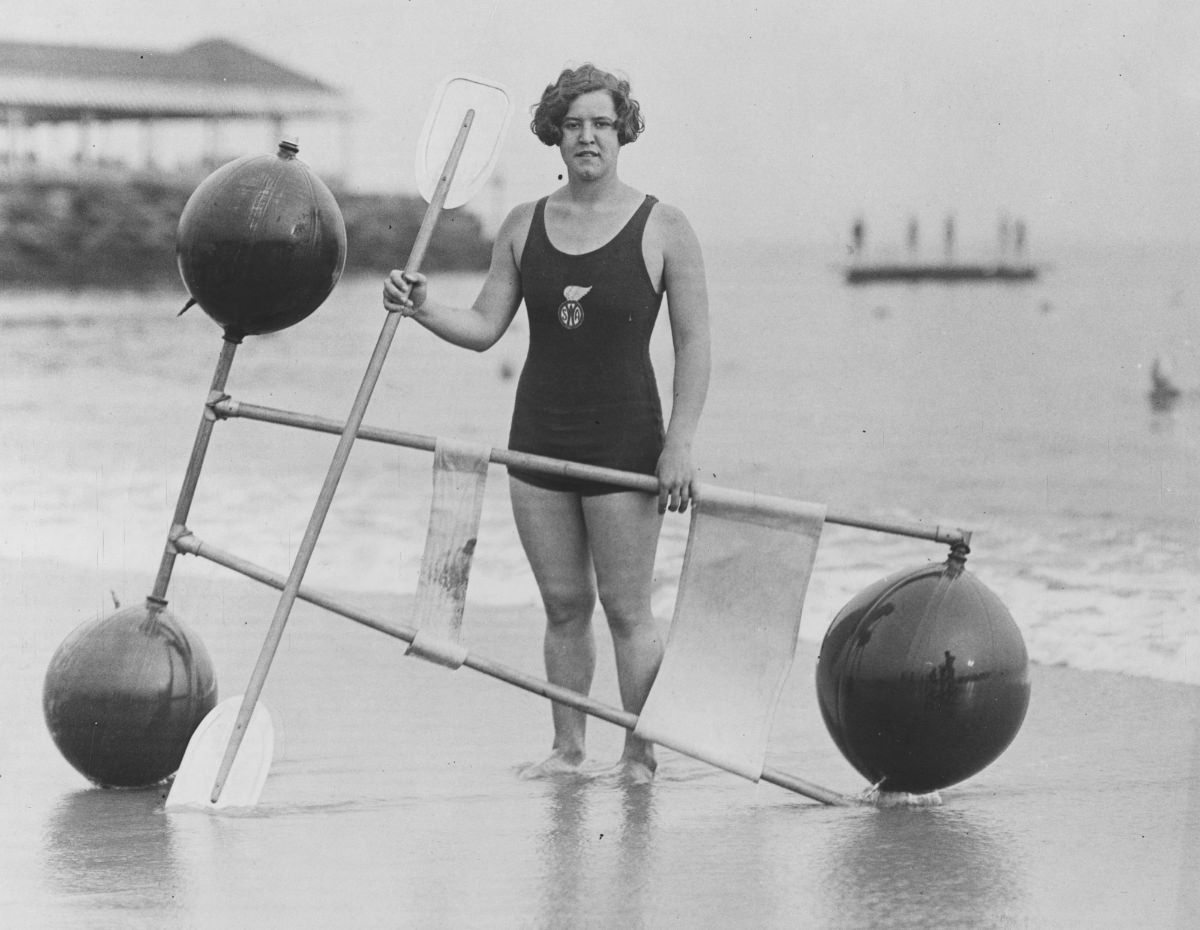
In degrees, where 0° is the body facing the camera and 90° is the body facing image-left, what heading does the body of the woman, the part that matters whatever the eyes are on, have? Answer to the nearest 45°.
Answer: approximately 0°

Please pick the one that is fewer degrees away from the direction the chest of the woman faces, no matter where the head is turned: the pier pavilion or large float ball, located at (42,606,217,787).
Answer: the large float ball

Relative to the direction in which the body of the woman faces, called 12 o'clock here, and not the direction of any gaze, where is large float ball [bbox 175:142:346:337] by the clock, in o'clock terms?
The large float ball is roughly at 3 o'clock from the woman.

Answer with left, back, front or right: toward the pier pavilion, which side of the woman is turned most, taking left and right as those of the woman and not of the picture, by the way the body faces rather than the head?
back

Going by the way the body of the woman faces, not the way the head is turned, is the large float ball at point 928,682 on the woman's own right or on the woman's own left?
on the woman's own left

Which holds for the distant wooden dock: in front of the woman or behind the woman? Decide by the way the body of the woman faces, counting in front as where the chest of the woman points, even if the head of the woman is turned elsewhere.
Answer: behind

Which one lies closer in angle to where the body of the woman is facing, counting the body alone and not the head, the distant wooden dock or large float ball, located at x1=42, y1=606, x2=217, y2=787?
the large float ball

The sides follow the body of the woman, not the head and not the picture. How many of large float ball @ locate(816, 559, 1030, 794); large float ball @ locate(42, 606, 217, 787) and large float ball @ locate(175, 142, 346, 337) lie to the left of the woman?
1

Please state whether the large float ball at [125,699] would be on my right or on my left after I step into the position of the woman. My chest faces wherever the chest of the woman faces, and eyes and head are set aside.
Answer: on my right
